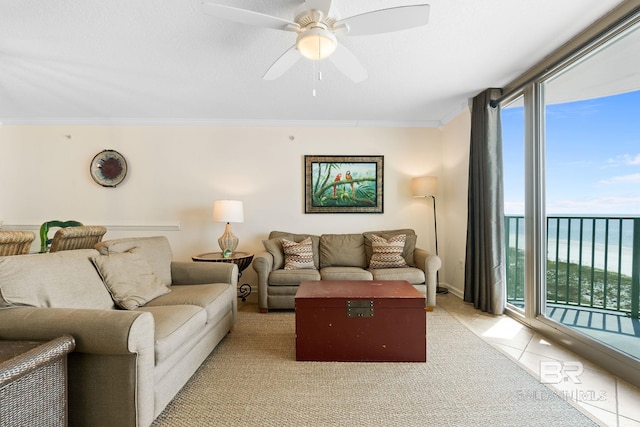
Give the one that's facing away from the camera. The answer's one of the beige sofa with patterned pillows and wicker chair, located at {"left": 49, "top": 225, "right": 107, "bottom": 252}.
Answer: the wicker chair

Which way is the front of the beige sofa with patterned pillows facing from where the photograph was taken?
facing the viewer

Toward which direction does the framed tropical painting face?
toward the camera

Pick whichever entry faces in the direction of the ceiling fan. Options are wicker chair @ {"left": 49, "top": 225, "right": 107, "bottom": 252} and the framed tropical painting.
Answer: the framed tropical painting

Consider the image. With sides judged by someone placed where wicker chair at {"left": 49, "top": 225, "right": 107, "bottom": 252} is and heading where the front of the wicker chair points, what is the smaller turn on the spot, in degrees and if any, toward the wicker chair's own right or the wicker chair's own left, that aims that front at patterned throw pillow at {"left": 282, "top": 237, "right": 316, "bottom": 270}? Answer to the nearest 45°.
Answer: approximately 90° to the wicker chair's own right

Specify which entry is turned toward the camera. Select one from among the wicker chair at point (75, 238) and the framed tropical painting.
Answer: the framed tropical painting

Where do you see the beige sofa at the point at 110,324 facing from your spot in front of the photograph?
facing the viewer and to the right of the viewer

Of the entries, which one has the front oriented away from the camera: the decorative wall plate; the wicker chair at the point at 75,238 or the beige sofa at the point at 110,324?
the wicker chair

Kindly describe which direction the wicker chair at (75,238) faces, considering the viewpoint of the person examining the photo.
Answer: facing away from the viewer

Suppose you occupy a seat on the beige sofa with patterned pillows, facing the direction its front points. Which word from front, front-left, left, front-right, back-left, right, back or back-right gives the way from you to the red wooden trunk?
front

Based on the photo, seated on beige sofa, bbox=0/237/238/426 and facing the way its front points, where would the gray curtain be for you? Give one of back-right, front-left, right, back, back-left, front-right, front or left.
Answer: front-left

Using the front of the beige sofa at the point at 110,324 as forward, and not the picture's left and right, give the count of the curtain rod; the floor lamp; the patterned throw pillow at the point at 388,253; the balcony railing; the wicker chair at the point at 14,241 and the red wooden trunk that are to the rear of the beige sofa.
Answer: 1

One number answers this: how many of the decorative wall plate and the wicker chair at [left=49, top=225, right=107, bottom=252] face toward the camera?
1

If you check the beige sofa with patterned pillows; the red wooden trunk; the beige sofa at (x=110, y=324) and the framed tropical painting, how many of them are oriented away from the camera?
0

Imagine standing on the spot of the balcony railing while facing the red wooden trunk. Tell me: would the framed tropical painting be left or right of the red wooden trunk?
right

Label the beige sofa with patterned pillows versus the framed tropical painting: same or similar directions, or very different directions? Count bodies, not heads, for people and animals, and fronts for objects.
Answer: same or similar directions
